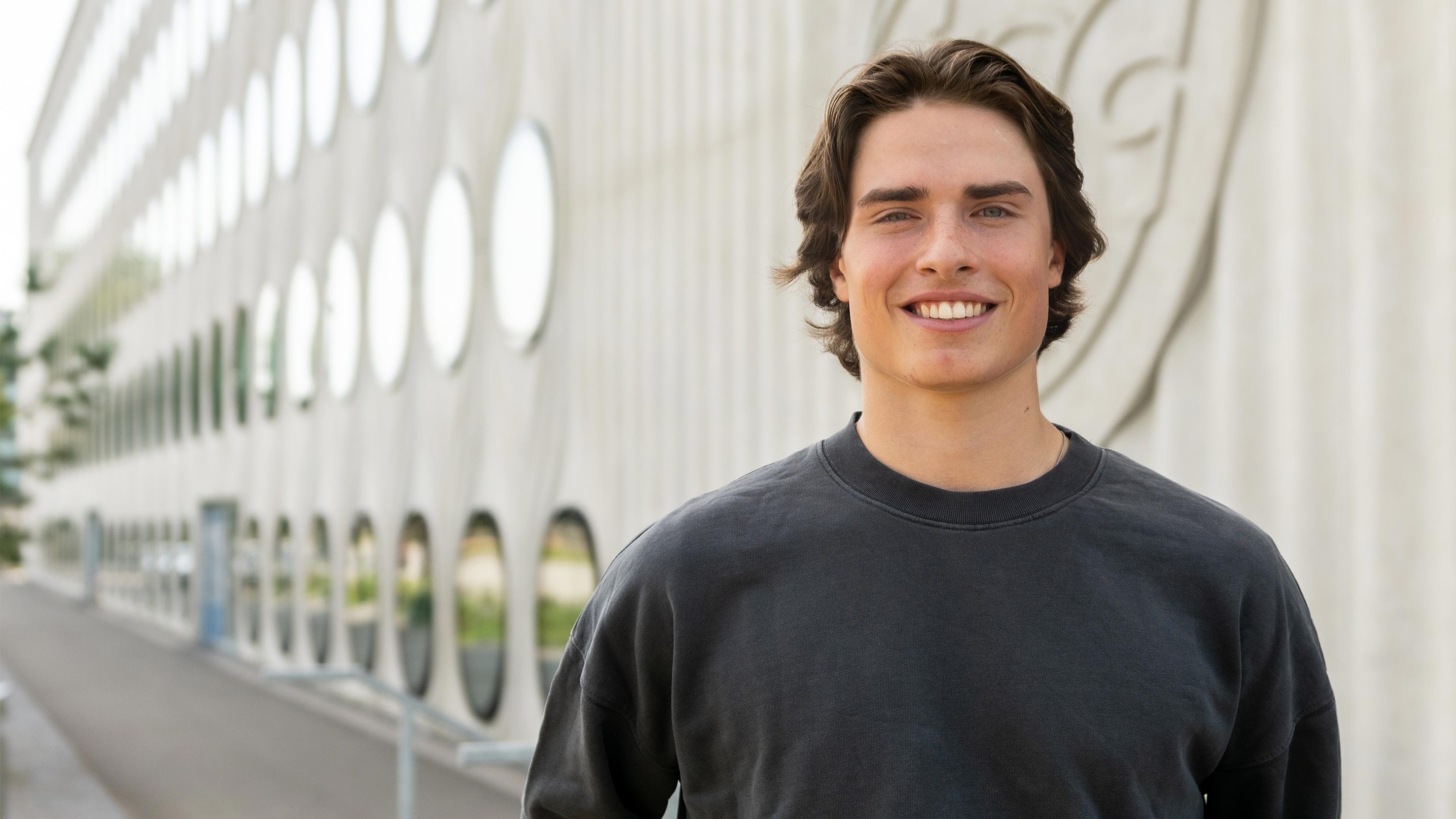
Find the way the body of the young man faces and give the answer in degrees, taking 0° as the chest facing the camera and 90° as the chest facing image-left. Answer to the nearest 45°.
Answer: approximately 0°

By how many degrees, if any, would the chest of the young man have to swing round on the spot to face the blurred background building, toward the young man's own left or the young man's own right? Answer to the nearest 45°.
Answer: approximately 180°
